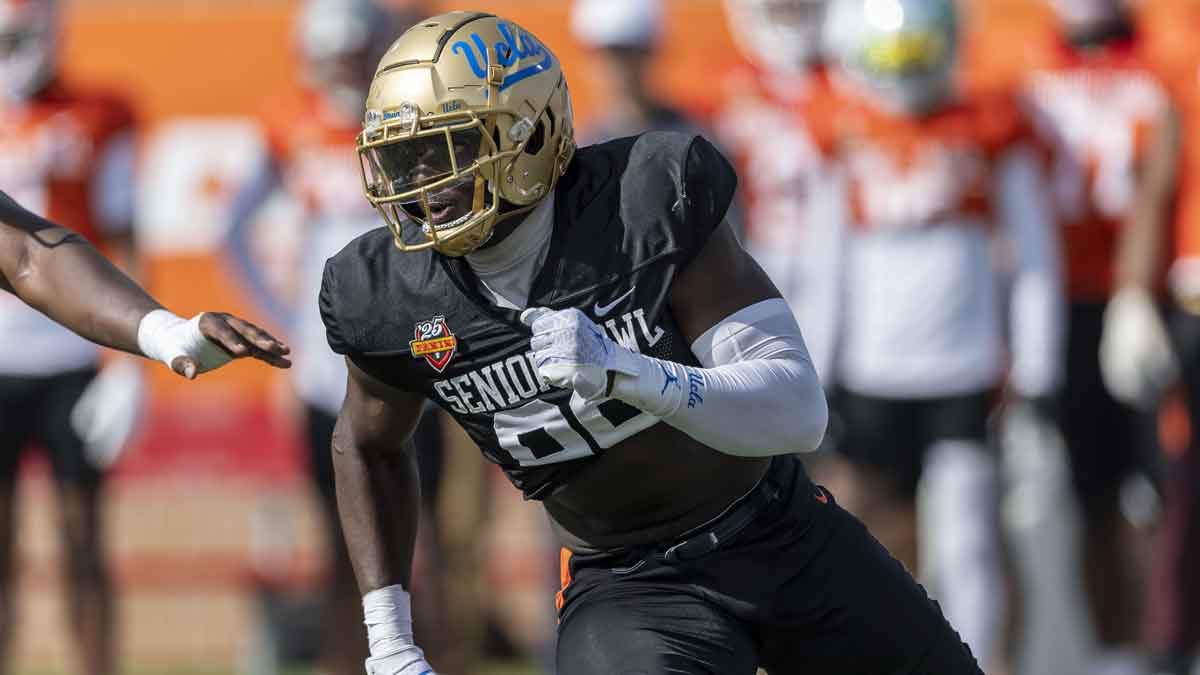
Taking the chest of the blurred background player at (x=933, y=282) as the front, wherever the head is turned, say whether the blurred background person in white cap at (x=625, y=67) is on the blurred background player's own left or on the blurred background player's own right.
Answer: on the blurred background player's own right

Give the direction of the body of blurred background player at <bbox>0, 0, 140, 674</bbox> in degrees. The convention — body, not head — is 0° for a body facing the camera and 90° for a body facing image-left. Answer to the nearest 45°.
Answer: approximately 0°

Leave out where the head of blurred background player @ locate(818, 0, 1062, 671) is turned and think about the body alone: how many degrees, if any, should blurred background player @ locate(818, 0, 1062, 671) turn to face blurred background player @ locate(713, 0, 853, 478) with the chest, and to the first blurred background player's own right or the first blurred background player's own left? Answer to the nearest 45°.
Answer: approximately 135° to the first blurred background player's own right

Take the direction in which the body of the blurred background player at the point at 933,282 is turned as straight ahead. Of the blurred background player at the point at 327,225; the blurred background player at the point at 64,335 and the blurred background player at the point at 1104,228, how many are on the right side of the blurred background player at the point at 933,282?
2

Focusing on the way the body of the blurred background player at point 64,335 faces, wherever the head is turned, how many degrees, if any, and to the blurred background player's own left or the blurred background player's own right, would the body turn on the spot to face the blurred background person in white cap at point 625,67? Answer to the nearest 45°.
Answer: approximately 90° to the blurred background player's own left

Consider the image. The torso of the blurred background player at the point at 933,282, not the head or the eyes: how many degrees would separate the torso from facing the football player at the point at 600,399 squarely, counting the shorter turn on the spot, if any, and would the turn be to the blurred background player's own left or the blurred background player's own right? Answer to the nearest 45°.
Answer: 0° — they already face them

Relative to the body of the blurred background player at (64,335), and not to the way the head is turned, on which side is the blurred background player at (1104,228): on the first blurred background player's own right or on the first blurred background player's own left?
on the first blurred background player's own left
